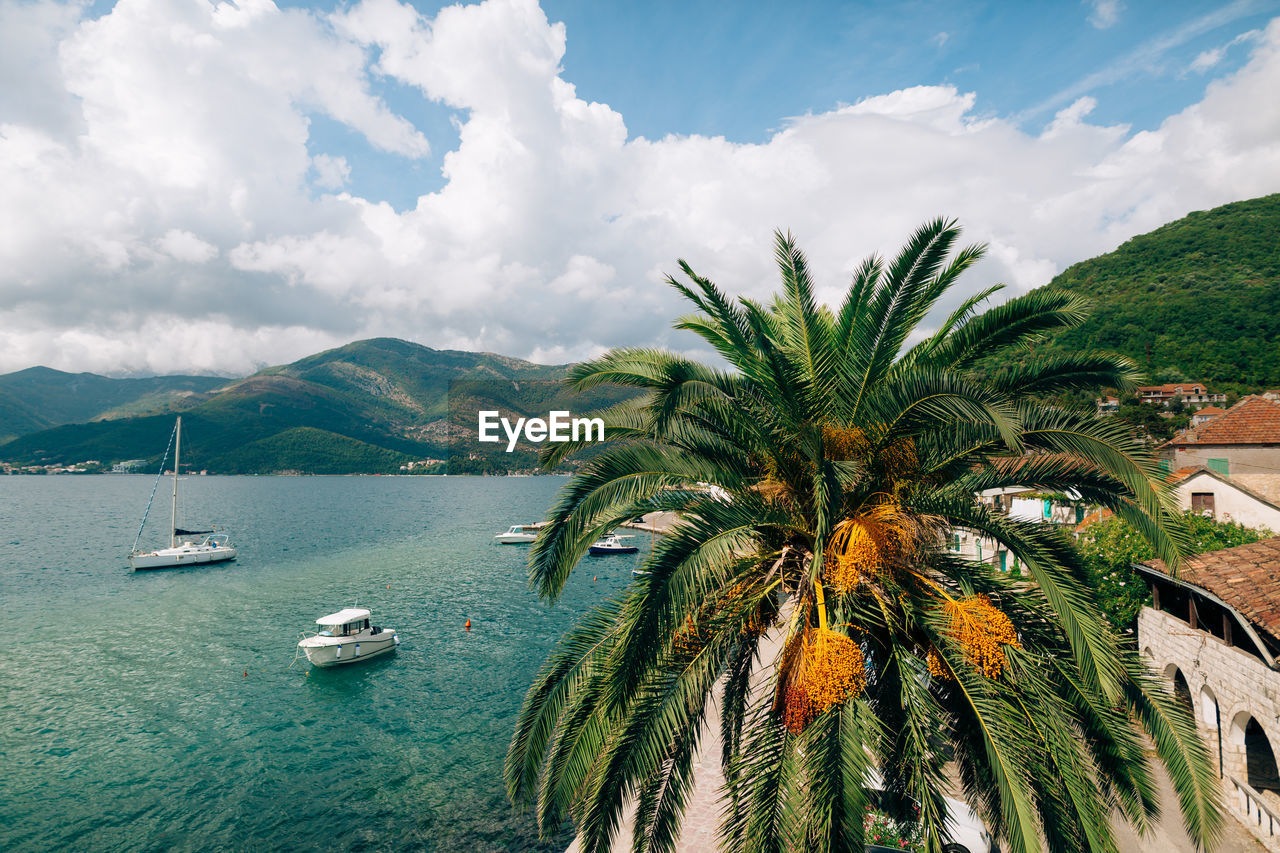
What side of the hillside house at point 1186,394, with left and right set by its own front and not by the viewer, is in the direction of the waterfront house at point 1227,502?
front

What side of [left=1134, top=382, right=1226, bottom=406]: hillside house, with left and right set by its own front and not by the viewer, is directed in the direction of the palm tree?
front

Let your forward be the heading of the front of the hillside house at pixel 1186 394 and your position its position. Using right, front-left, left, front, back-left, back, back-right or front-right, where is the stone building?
front

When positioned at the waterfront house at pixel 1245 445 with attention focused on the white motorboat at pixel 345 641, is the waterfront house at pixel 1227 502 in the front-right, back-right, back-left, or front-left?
front-left

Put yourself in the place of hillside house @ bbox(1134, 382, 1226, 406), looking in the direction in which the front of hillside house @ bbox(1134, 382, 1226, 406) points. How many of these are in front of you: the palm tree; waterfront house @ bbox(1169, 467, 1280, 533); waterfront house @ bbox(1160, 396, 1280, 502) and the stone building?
4

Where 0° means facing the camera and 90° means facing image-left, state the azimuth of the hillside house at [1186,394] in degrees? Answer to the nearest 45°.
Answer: approximately 0°

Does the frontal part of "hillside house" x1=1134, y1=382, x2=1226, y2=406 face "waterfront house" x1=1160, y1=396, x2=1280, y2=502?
yes

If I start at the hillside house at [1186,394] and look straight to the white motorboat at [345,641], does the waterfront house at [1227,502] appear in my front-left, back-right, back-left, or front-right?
front-left

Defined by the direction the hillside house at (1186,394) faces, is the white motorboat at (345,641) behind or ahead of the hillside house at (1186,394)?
ahead
